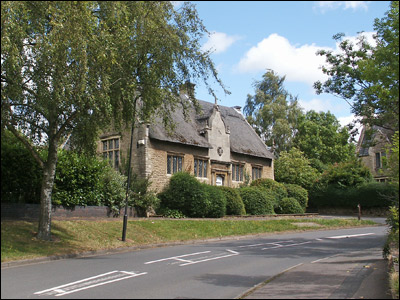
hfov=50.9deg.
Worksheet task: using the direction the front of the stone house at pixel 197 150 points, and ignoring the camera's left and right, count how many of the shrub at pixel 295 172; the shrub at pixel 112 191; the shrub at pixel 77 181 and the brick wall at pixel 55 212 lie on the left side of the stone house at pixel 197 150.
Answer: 1

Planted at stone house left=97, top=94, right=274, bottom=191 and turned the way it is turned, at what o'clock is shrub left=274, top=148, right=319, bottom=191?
The shrub is roughly at 9 o'clock from the stone house.

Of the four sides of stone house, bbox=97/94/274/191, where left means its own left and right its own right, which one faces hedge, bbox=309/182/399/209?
left

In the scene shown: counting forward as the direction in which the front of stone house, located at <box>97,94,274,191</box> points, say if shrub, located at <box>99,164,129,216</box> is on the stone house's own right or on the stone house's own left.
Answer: on the stone house's own right

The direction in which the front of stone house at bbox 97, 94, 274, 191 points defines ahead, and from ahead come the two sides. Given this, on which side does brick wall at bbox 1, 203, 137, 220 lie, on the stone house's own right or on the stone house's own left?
on the stone house's own right

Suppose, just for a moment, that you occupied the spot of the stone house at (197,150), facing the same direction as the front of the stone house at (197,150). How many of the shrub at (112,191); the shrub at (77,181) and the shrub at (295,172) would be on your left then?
1

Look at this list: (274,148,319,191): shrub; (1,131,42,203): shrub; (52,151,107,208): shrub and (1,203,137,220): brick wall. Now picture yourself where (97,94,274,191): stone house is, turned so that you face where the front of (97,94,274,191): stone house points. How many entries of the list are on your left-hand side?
1

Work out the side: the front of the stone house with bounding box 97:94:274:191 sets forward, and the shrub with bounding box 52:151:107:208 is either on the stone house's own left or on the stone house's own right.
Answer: on the stone house's own right

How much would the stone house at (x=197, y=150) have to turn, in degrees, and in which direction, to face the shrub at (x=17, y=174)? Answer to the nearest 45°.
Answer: approximately 90° to its right

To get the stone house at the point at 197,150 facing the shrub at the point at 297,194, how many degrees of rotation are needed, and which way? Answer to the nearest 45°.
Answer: approximately 90° to its left
